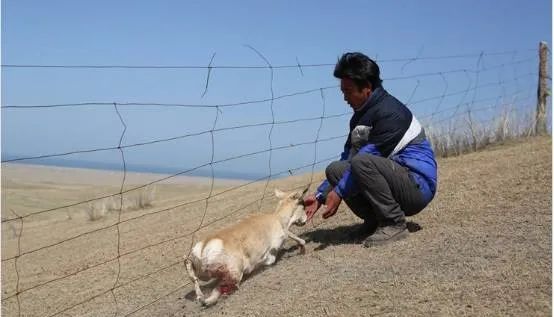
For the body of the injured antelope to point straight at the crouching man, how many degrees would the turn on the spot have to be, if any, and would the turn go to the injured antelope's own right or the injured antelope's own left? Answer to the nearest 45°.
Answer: approximately 45° to the injured antelope's own right

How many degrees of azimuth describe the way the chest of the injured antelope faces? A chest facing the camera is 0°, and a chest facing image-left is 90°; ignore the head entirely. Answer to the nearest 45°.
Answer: approximately 225°
